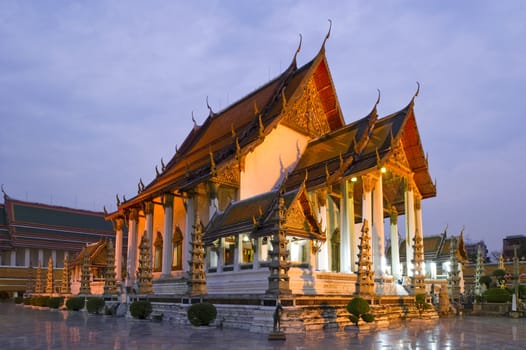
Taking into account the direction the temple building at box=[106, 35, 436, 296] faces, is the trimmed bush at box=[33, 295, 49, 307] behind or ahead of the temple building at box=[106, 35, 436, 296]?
behind

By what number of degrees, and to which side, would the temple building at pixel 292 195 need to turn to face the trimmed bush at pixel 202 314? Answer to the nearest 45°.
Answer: approximately 45° to its right

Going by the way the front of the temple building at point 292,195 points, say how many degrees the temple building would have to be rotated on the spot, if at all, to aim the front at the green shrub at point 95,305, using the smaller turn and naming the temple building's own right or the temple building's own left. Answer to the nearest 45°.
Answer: approximately 135° to the temple building's own right

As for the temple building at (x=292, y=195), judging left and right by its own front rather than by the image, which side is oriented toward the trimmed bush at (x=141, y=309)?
right

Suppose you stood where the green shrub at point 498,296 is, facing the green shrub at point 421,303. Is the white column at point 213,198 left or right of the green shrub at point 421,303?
right

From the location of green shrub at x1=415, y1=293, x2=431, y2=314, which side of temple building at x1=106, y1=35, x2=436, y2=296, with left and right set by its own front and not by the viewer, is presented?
front

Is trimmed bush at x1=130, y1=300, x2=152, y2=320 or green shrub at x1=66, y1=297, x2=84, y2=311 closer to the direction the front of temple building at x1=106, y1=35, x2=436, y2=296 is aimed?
the trimmed bush

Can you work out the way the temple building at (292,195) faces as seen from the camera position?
facing the viewer and to the right of the viewer

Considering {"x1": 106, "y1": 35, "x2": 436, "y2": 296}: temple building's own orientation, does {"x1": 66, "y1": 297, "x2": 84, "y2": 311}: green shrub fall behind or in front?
behind

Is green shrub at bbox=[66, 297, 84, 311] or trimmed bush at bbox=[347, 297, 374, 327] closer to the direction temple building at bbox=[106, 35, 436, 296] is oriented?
the trimmed bush
